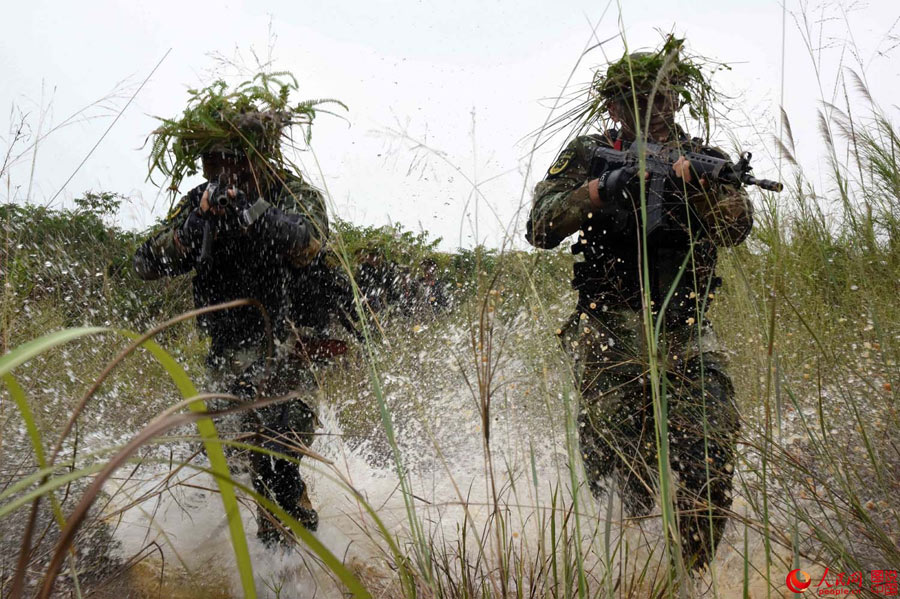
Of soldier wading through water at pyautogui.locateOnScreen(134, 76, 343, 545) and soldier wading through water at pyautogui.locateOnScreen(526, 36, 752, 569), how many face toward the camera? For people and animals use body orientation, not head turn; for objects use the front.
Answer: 2

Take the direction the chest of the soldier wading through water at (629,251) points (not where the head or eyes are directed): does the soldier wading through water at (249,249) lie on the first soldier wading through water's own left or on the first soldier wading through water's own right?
on the first soldier wading through water's own right

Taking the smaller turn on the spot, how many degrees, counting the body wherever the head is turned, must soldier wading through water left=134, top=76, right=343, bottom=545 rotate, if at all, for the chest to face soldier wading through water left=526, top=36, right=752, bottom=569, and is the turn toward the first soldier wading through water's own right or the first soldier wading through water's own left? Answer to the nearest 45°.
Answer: approximately 45° to the first soldier wading through water's own left

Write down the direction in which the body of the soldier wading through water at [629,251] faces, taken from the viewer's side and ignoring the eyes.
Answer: toward the camera

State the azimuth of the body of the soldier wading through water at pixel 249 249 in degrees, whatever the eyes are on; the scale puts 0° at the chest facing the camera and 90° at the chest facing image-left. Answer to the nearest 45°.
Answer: approximately 0°
